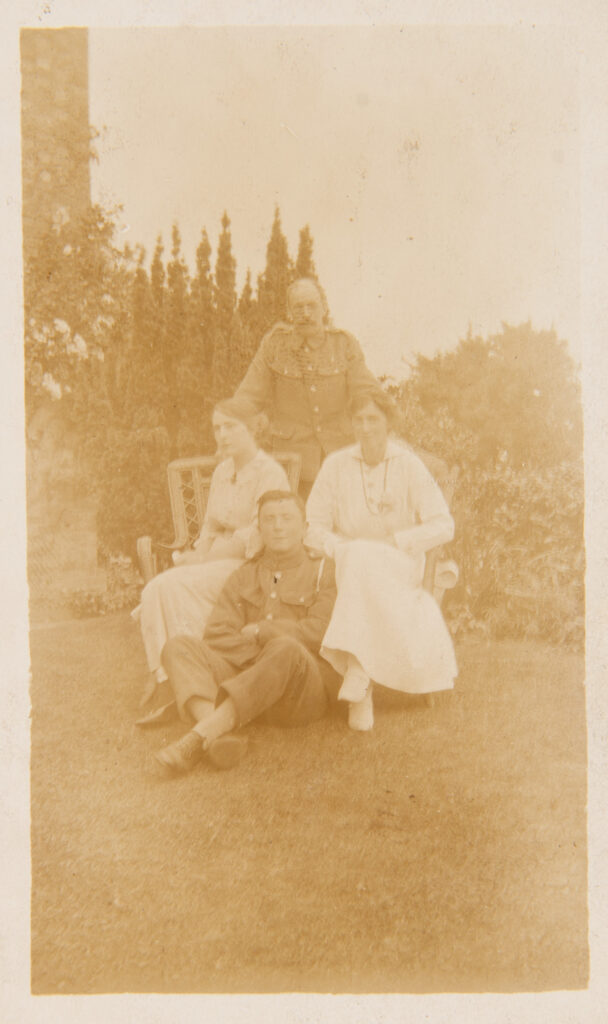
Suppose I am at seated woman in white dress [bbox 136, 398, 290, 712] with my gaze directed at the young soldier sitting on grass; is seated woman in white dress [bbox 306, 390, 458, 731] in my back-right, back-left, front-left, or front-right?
front-left

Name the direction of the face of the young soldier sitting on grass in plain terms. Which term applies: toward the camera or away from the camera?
toward the camera

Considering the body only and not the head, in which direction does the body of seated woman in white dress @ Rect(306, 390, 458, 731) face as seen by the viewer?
toward the camera

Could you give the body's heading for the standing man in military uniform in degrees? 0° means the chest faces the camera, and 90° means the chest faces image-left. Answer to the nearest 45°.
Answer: approximately 0°

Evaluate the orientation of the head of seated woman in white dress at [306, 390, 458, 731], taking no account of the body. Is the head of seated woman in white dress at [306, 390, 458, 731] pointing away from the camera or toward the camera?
toward the camera

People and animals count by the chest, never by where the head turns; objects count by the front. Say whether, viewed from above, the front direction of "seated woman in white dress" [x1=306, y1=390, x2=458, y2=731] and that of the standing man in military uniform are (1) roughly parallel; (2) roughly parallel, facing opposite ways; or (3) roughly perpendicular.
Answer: roughly parallel

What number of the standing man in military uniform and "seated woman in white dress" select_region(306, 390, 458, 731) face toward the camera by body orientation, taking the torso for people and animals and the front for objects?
2
